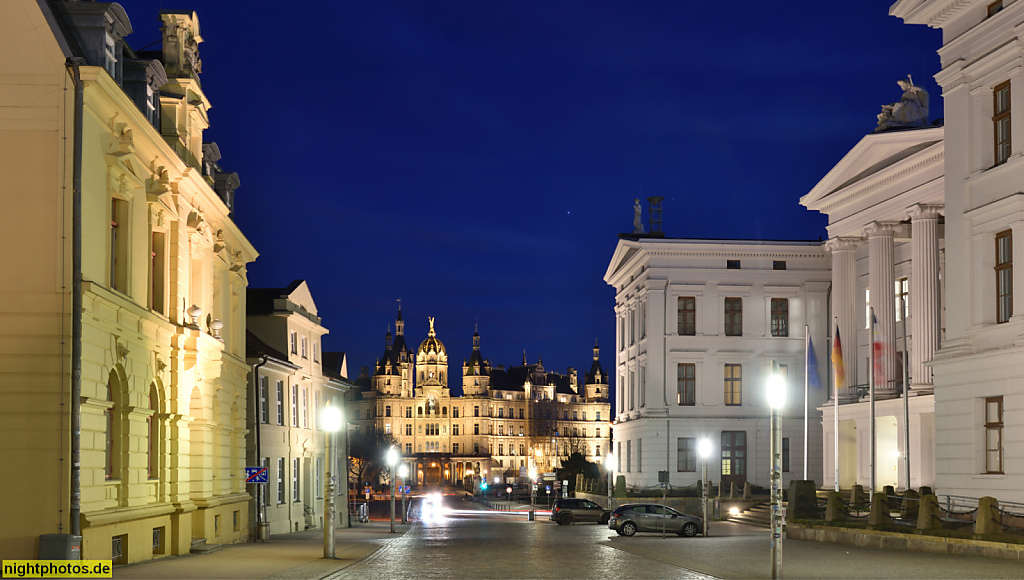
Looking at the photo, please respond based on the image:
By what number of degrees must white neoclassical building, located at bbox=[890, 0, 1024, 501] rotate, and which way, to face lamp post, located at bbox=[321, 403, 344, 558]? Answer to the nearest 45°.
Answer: approximately 45° to its left

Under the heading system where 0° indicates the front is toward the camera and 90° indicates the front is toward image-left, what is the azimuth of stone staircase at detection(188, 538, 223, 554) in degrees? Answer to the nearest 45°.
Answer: approximately 315°

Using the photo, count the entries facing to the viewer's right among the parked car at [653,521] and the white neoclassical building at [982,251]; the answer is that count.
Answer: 1

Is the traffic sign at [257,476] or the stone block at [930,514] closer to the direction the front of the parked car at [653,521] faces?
the stone block

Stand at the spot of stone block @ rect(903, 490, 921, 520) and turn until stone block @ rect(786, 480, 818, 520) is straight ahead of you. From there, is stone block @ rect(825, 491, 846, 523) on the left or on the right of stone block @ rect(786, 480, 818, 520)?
left

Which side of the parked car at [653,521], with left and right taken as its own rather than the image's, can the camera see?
right
